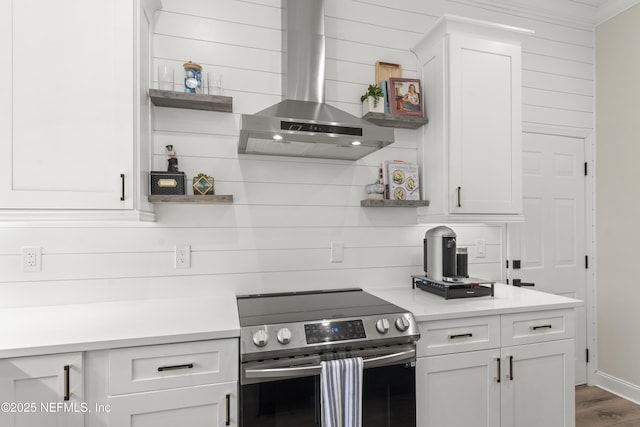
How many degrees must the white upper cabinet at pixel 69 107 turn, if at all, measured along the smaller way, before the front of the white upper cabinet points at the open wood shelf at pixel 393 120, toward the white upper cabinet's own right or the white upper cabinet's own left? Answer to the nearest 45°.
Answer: approximately 90° to the white upper cabinet's own left

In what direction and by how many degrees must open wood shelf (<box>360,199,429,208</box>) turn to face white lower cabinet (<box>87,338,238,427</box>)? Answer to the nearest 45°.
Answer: approximately 45° to its right

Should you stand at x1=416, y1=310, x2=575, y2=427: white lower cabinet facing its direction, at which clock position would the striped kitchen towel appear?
The striped kitchen towel is roughly at 3 o'clock from the white lower cabinet.

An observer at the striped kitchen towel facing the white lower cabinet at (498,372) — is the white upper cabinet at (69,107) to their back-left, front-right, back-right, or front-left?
back-left

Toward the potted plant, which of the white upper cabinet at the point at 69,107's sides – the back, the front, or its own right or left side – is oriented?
left

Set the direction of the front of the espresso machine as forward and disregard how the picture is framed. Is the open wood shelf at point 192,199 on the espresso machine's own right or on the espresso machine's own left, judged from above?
on the espresso machine's own right
